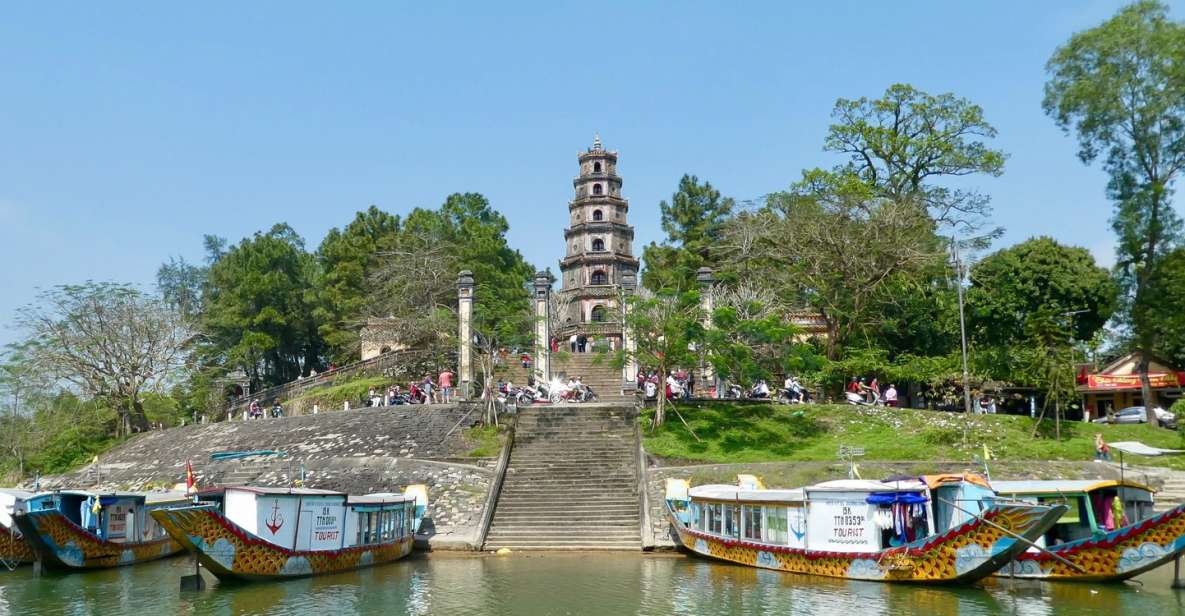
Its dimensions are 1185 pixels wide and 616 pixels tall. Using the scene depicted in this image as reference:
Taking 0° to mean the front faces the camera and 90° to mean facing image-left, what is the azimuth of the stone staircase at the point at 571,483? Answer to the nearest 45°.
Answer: approximately 0°

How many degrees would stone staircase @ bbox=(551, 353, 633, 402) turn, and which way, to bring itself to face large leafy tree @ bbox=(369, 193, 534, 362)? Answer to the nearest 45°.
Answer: approximately 135° to its right

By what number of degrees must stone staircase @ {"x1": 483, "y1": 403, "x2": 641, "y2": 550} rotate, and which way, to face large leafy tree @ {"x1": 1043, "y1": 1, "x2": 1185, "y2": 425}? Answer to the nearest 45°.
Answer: approximately 90° to its left

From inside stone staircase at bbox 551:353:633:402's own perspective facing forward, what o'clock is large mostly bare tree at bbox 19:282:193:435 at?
The large mostly bare tree is roughly at 3 o'clock from the stone staircase.

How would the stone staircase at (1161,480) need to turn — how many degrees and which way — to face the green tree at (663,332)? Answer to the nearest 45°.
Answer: approximately 90° to its right

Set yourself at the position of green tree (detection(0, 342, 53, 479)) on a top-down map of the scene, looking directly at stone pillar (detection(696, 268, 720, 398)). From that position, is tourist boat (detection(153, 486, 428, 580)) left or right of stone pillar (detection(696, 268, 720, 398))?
right

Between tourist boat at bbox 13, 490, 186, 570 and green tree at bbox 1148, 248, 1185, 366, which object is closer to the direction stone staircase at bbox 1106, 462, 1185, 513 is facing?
the tourist boat

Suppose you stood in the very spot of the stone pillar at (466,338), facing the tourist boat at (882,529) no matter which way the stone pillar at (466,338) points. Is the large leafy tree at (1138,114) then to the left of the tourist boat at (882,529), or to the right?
left

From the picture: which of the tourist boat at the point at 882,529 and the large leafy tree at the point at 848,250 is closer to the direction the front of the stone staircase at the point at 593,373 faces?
the tourist boat
